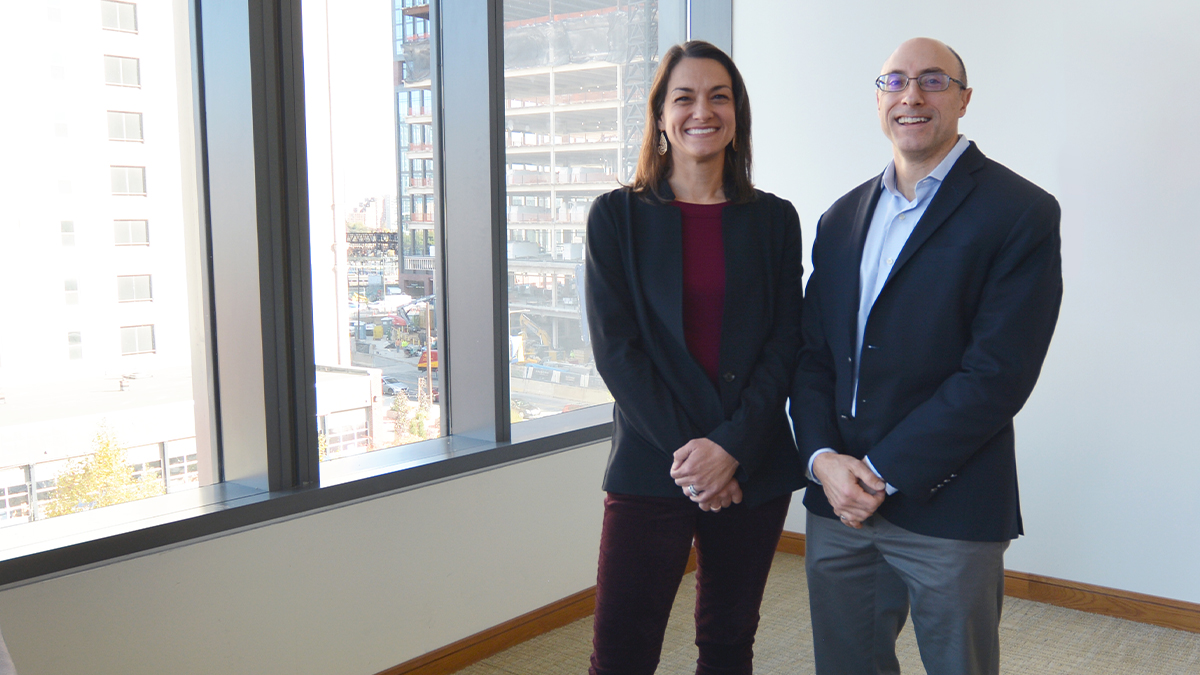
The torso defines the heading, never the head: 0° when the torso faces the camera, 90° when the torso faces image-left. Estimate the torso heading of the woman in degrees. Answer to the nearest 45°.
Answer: approximately 0°

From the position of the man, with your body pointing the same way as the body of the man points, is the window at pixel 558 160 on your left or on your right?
on your right

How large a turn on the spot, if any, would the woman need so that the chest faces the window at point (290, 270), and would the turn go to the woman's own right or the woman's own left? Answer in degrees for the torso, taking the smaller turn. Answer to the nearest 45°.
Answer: approximately 135° to the woman's own right

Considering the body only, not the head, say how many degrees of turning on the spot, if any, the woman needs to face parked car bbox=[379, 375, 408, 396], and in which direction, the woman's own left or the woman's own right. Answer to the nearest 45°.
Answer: approximately 135° to the woman's own right

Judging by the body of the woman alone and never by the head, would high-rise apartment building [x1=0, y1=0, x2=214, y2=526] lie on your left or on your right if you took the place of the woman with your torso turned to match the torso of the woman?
on your right
